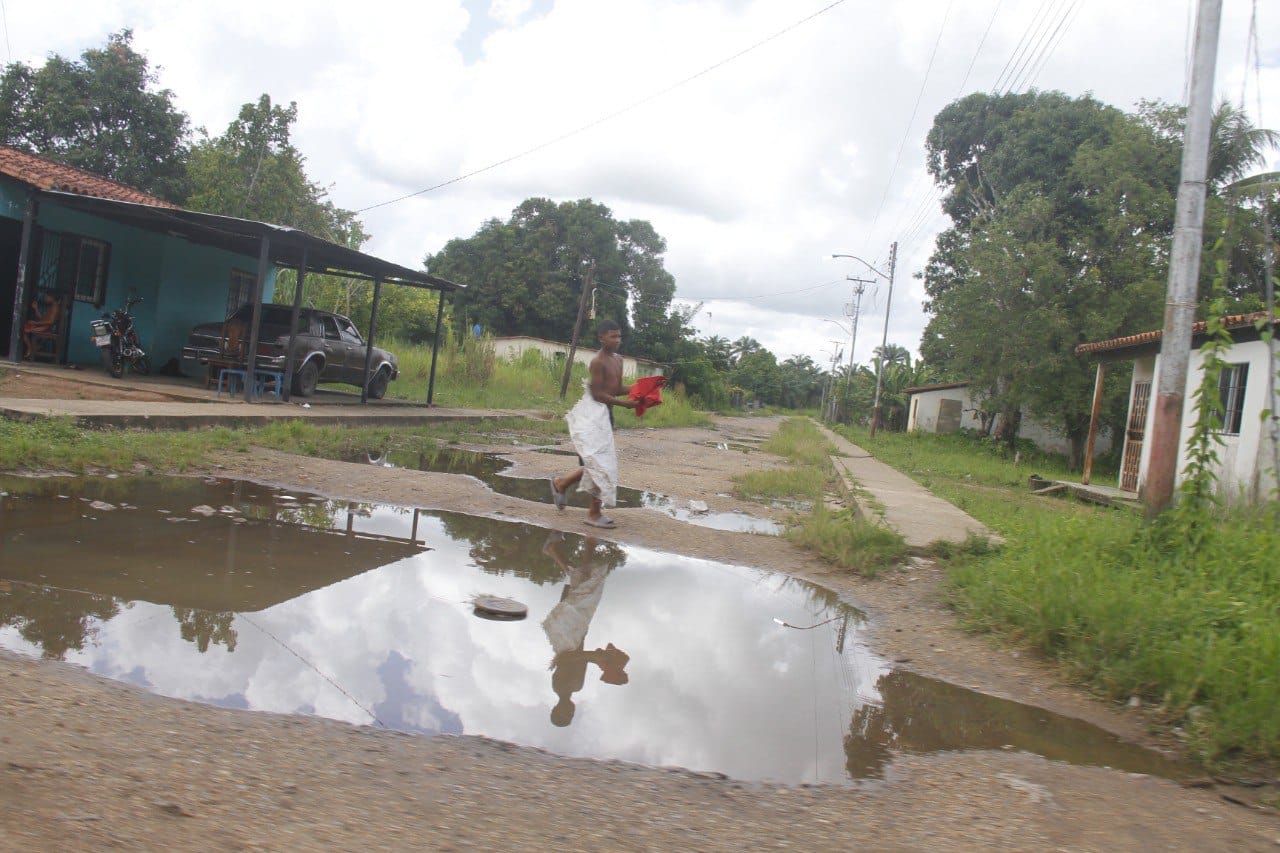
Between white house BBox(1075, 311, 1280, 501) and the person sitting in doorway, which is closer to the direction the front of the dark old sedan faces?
the white house

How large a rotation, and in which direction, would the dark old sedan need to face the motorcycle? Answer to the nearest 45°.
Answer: approximately 135° to its left

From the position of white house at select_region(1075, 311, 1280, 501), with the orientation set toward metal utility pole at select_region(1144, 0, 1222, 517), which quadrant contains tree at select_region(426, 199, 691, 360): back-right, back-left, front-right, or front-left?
back-right

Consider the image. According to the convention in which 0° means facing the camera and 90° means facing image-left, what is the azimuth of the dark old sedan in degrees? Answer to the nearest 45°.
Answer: approximately 225°

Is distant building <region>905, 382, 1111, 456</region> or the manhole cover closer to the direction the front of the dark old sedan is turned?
the distant building

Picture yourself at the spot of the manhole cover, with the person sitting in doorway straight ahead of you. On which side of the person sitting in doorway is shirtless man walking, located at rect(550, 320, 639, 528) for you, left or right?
right

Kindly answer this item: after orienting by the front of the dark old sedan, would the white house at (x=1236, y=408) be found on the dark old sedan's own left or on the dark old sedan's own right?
on the dark old sedan's own right

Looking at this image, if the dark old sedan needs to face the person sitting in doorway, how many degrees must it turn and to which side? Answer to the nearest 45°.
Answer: approximately 135° to its left

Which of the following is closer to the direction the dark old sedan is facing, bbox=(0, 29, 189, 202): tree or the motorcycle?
the tree
